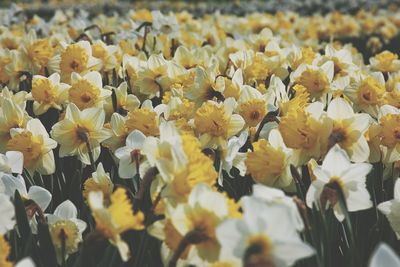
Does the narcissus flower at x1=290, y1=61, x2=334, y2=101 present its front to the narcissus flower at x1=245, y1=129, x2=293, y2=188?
yes

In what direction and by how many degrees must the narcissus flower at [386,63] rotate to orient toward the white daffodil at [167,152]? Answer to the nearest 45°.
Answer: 0° — it already faces it
